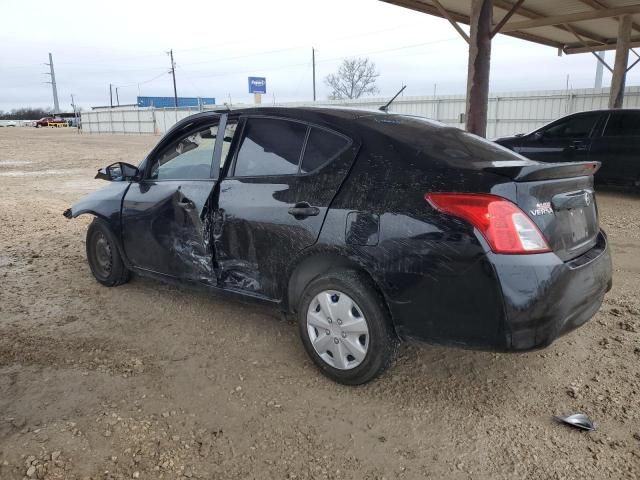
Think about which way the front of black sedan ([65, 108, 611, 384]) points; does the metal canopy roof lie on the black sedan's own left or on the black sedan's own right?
on the black sedan's own right

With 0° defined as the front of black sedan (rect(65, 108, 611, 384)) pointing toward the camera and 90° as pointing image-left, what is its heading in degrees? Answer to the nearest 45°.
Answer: approximately 135°

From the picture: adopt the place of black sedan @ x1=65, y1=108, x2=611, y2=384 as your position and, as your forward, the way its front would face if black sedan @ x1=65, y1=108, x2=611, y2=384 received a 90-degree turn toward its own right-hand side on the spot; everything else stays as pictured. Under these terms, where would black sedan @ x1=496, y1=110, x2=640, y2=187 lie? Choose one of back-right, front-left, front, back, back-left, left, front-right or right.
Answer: front
